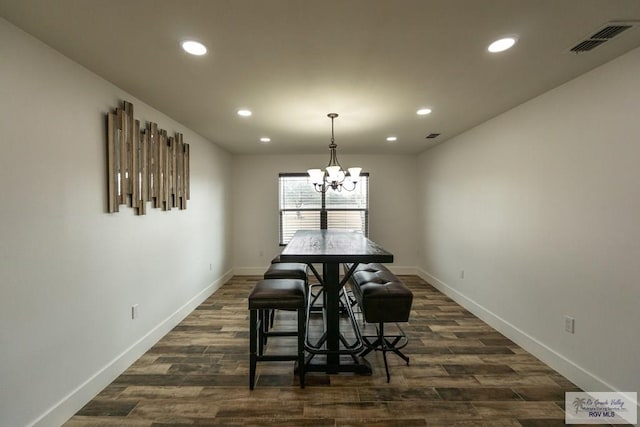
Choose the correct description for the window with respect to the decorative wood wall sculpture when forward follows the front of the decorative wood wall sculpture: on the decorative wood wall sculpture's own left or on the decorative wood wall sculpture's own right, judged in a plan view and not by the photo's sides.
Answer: on the decorative wood wall sculpture's own left

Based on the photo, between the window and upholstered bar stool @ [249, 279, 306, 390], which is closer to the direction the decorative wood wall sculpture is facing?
the upholstered bar stool

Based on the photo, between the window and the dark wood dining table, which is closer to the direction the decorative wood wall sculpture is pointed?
the dark wood dining table

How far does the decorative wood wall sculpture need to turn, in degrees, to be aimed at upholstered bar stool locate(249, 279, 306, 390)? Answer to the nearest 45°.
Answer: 0° — it already faces it

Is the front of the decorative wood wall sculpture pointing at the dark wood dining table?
yes

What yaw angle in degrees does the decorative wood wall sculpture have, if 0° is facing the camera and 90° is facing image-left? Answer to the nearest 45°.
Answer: approximately 315°
